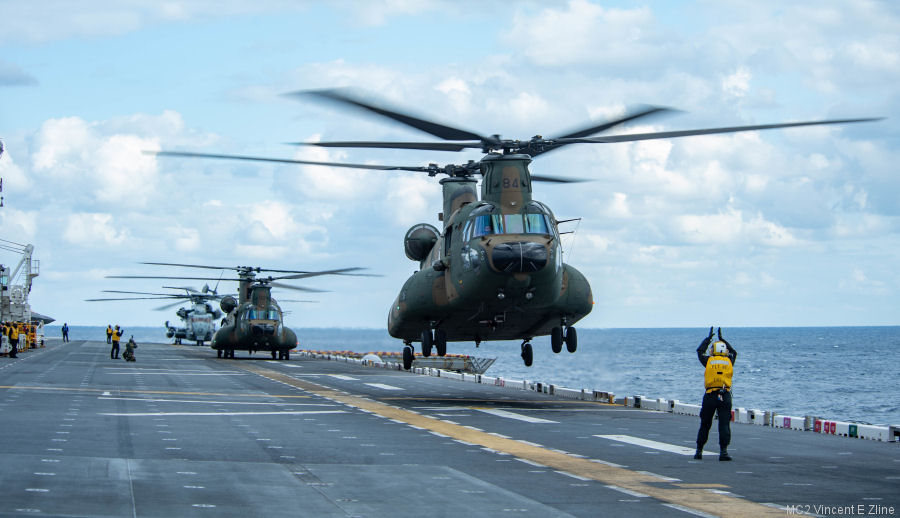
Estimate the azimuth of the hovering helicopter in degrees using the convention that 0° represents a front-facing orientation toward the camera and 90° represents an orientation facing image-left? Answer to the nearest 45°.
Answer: approximately 0°

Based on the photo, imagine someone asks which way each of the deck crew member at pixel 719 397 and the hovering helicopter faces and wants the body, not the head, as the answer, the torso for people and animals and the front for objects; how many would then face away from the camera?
1

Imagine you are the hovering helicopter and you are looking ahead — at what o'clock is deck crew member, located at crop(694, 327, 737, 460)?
The deck crew member is roughly at 11 o'clock from the hovering helicopter.

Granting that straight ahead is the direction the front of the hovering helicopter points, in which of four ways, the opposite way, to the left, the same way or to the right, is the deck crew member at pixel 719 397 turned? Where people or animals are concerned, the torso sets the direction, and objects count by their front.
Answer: the opposite way

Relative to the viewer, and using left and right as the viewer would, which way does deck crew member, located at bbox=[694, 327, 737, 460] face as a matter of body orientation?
facing away from the viewer

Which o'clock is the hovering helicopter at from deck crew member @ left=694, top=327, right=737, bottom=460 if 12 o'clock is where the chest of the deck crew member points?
The hovering helicopter is roughly at 11 o'clock from the deck crew member.
